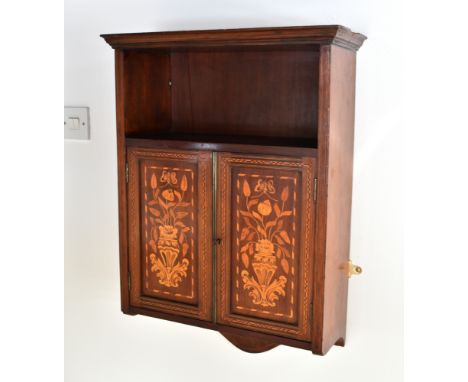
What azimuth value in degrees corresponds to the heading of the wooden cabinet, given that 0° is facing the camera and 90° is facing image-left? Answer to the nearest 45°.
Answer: approximately 45°
